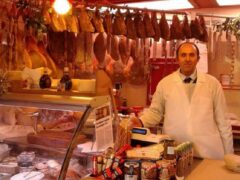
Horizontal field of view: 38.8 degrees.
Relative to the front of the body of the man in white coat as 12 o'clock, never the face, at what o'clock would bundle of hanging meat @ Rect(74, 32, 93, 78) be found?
The bundle of hanging meat is roughly at 4 o'clock from the man in white coat.

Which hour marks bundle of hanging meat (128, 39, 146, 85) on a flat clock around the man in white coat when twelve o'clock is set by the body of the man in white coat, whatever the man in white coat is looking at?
The bundle of hanging meat is roughly at 5 o'clock from the man in white coat.

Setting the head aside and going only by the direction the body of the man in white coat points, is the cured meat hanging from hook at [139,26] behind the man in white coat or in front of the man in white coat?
behind

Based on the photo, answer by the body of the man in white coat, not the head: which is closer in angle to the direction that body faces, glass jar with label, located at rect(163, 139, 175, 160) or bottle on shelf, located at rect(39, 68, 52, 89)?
the glass jar with label

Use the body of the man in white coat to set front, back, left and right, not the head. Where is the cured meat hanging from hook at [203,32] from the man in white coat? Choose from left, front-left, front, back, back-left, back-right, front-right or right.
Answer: back

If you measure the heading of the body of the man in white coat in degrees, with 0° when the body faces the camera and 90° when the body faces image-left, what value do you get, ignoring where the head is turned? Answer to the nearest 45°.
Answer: approximately 0°

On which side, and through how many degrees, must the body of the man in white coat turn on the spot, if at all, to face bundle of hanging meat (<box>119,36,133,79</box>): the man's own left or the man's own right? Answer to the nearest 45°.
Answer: approximately 135° to the man's own right

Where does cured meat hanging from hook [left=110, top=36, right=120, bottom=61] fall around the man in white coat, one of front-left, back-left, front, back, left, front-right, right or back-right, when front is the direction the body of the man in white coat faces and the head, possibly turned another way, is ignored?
back-right

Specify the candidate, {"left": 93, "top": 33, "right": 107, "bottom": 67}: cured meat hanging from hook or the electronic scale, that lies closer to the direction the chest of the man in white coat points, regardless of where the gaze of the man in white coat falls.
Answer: the electronic scale

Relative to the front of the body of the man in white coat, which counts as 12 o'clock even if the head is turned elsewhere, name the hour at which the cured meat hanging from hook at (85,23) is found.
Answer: The cured meat hanging from hook is roughly at 4 o'clock from the man in white coat.

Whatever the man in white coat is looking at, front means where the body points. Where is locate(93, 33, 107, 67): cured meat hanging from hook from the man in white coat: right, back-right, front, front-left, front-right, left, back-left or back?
back-right
